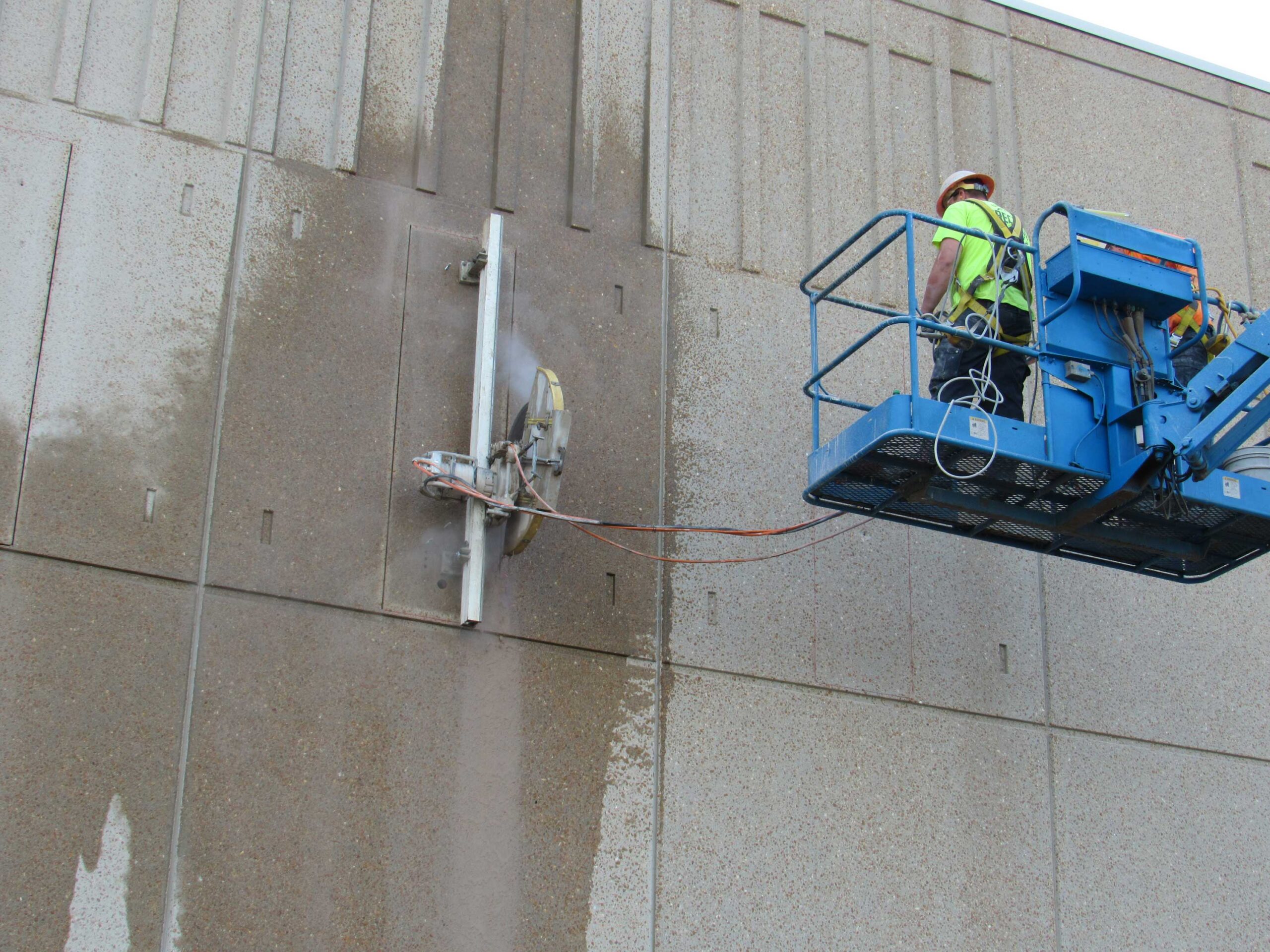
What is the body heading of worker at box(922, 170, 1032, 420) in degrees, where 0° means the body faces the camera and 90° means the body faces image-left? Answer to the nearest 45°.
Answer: approximately 135°

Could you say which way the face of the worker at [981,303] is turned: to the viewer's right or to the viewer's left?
to the viewer's left
